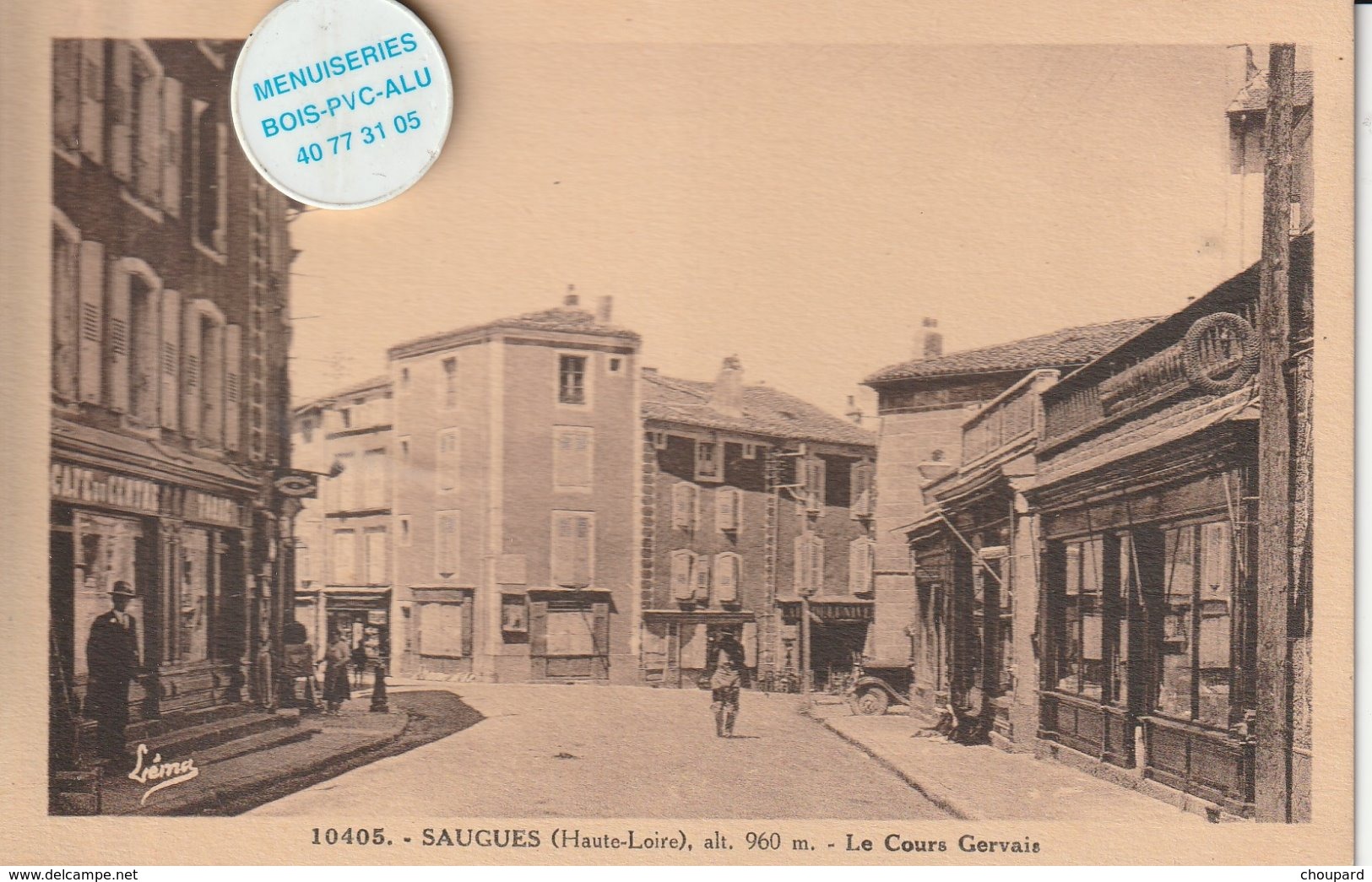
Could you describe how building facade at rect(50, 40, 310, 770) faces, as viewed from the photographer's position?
facing the viewer and to the right of the viewer

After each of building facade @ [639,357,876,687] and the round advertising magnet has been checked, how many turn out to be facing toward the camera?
2

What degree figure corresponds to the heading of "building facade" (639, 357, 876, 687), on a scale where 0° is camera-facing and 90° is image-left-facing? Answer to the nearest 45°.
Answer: approximately 0°
